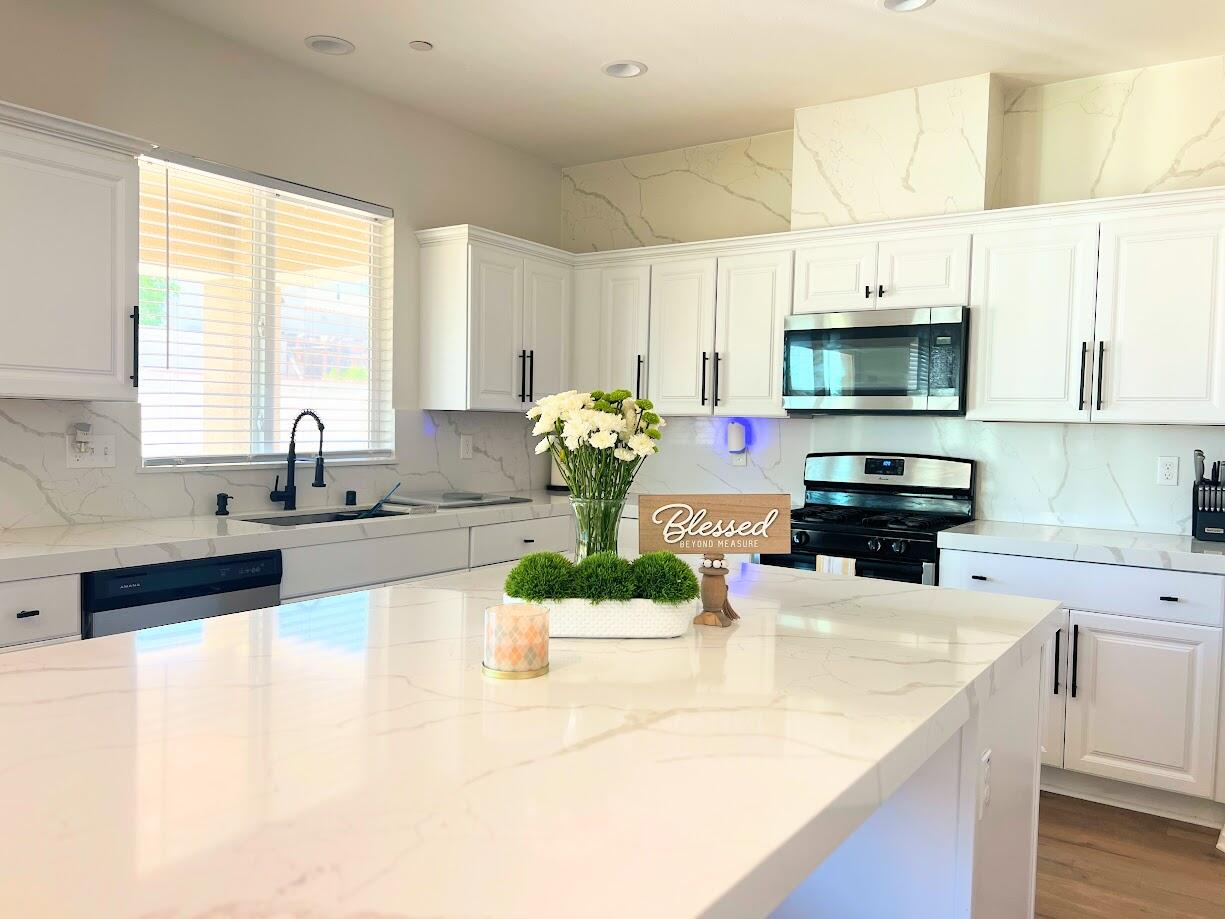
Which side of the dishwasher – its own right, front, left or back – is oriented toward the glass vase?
front

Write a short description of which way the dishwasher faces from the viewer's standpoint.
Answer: facing the viewer and to the right of the viewer

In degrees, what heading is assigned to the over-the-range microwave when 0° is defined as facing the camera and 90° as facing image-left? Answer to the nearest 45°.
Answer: approximately 0°

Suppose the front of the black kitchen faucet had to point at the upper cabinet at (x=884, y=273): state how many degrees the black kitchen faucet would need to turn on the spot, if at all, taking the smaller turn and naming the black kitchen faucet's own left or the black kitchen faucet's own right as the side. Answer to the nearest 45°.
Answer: approximately 45° to the black kitchen faucet's own left

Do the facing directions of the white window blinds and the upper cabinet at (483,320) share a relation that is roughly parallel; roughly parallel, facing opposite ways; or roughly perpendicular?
roughly parallel

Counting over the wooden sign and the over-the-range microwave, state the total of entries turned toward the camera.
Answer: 2

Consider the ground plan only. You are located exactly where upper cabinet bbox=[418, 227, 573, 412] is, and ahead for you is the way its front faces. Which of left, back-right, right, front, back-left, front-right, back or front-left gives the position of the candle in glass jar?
front-right

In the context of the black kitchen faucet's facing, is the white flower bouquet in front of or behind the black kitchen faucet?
in front

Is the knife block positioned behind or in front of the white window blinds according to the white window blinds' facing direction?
in front

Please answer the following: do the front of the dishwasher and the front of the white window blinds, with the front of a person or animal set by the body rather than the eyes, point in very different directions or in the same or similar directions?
same or similar directions

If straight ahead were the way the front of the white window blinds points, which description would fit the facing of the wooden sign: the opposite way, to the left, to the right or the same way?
to the right

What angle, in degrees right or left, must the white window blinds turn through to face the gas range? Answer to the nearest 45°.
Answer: approximately 45° to its left

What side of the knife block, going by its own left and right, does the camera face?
front

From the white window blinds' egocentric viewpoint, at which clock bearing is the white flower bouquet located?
The white flower bouquet is roughly at 1 o'clock from the white window blinds.

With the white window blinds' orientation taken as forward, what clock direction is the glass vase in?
The glass vase is roughly at 1 o'clock from the white window blinds.

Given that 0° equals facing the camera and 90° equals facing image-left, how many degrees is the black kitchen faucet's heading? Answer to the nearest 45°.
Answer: approximately 315°

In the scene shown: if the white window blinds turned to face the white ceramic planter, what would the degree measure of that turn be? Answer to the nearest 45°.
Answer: approximately 45° to its right
